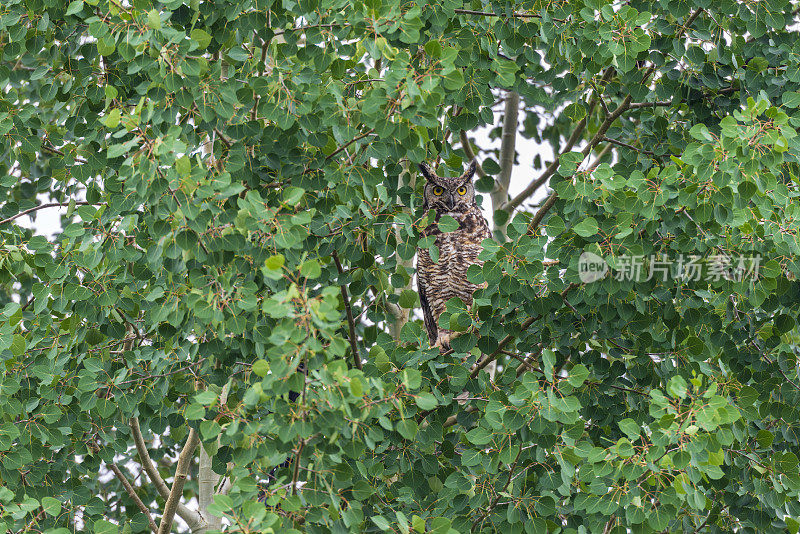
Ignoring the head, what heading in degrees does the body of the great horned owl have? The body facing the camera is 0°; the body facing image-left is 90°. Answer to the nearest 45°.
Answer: approximately 0°
